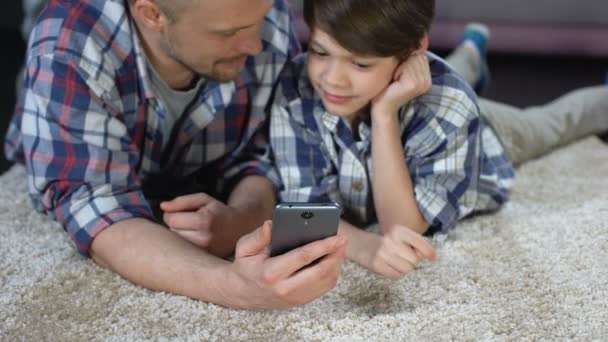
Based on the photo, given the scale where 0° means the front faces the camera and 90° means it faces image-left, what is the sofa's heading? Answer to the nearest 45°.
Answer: approximately 0°

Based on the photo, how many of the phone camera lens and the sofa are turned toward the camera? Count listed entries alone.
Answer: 2

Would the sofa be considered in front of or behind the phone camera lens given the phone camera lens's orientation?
behind
